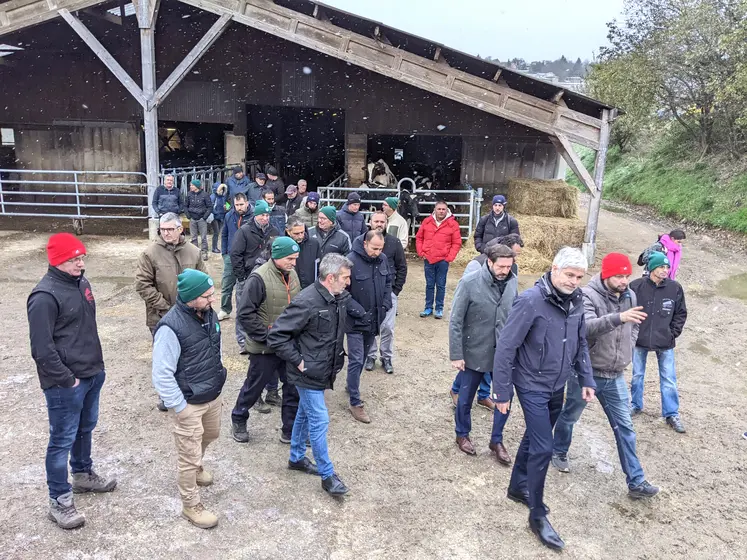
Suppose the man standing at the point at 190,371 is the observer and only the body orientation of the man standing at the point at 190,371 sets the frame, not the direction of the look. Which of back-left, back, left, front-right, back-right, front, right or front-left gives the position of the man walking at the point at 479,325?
front-left

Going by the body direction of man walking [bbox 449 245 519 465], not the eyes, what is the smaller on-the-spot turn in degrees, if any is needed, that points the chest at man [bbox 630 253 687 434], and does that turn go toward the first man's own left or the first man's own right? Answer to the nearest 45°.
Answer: approximately 90° to the first man's own left

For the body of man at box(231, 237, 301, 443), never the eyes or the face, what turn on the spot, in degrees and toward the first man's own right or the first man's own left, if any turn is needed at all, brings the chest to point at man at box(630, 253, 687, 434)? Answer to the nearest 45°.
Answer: approximately 45° to the first man's own left

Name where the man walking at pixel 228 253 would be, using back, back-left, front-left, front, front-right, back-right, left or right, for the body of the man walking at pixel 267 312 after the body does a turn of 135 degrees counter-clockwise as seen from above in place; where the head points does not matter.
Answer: front

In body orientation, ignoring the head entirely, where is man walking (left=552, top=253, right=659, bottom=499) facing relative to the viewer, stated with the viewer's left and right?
facing the viewer and to the right of the viewer

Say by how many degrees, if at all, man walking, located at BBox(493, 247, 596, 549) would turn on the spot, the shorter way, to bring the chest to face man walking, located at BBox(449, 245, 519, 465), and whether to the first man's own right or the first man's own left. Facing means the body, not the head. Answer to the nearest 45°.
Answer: approximately 180°

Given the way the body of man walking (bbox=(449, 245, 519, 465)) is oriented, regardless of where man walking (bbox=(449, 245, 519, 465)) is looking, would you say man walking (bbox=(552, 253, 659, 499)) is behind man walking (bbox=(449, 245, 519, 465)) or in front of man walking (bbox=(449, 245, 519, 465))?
in front

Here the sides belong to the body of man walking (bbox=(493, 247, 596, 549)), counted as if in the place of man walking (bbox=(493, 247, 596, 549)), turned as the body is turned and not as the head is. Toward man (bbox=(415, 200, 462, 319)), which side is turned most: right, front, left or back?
back
